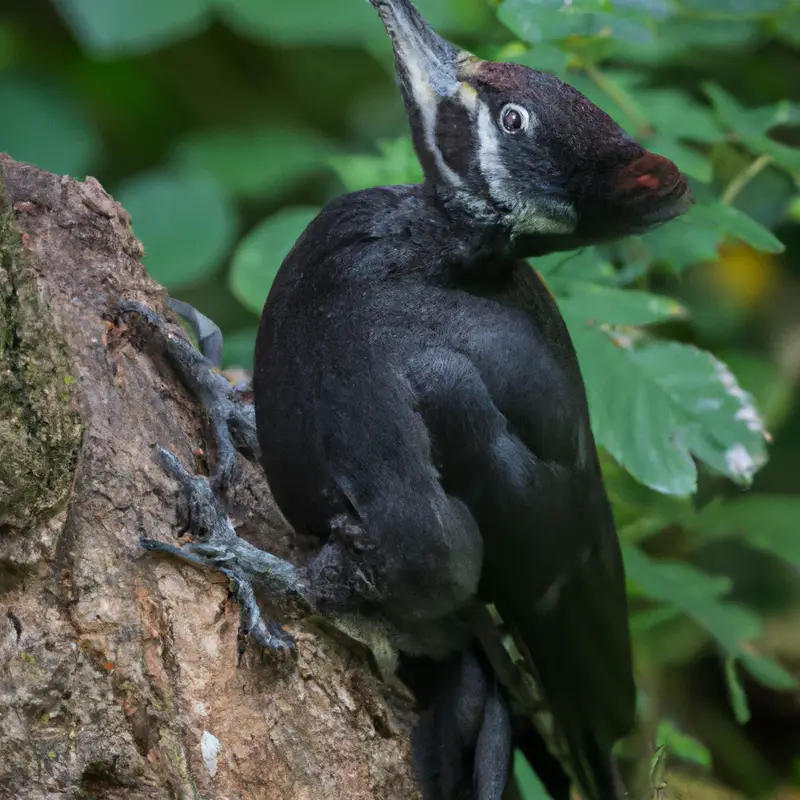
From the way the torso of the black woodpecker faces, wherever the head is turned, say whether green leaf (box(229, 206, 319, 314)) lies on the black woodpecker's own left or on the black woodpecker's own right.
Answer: on the black woodpecker's own right

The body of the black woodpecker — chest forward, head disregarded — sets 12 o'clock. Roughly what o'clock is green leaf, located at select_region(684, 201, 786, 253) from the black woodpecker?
The green leaf is roughly at 5 o'clock from the black woodpecker.

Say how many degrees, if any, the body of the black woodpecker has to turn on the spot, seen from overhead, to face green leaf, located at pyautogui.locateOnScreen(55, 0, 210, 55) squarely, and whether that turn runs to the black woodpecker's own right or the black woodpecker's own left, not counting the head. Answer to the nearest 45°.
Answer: approximately 90° to the black woodpecker's own right

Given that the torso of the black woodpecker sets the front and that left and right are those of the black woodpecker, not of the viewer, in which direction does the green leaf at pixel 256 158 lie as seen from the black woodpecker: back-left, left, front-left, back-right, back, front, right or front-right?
right

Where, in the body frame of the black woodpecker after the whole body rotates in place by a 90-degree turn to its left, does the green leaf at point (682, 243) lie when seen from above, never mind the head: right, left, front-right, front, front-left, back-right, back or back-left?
back-left

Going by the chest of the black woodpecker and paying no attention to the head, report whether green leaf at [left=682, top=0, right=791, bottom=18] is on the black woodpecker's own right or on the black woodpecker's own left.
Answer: on the black woodpecker's own right

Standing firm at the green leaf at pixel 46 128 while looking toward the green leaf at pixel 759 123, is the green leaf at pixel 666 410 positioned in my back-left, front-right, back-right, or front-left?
front-right

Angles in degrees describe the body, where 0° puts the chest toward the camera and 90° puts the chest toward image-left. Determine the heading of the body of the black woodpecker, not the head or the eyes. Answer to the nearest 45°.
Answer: approximately 90°

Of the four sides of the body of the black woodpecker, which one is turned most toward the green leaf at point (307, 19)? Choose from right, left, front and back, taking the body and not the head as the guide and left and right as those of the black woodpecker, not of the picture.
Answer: right
